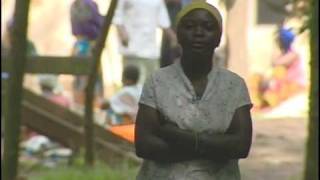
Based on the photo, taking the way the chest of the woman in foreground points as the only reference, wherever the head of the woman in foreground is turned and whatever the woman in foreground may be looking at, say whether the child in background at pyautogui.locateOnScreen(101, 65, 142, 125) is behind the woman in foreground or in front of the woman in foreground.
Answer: behind

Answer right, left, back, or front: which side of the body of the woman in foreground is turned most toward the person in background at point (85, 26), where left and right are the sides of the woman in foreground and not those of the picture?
back

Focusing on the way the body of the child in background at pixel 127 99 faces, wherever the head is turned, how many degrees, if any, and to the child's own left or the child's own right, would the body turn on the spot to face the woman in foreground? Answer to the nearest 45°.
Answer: approximately 135° to the child's own left

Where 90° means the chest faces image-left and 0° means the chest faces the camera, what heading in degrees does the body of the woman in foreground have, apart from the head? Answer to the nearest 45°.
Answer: approximately 0°

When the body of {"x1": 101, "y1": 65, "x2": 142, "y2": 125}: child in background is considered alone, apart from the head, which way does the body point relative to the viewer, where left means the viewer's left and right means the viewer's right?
facing away from the viewer and to the left of the viewer
